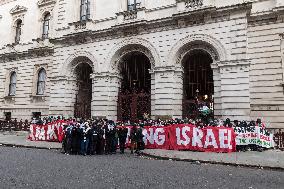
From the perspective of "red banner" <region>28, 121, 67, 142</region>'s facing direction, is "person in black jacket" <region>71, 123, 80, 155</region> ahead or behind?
ahead

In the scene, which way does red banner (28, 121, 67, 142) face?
toward the camera

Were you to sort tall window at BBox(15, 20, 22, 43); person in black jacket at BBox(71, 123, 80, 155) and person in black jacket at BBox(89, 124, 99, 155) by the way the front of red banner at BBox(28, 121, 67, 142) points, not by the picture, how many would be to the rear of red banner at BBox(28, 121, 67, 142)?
1

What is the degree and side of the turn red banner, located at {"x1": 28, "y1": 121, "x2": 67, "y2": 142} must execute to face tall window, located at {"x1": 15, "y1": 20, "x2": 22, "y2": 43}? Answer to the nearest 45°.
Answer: approximately 180°
